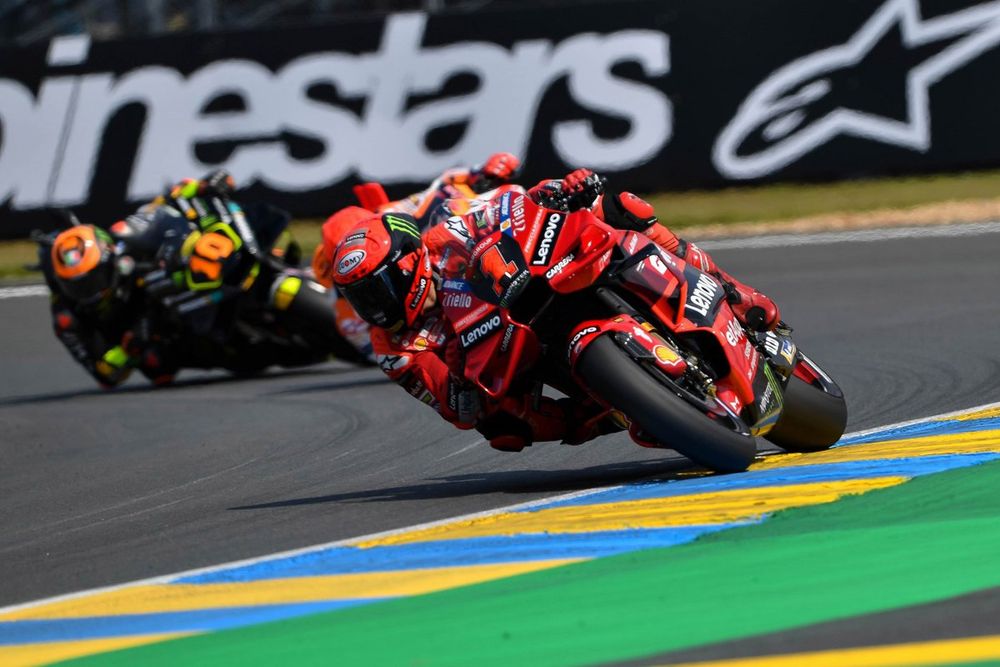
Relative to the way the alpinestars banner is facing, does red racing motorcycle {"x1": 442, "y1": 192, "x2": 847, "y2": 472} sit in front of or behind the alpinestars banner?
in front

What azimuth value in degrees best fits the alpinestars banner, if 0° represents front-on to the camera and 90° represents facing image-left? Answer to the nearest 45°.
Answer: approximately 0°
